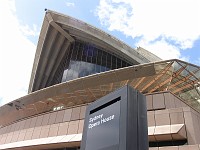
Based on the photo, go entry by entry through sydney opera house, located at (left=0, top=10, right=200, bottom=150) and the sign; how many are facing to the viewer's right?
0

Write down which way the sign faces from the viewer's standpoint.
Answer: facing the viewer and to the left of the viewer

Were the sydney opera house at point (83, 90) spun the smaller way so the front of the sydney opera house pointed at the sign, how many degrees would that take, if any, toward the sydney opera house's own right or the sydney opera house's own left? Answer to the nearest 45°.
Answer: approximately 45° to the sydney opera house's own left

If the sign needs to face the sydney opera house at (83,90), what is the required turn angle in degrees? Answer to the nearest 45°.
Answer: approximately 135° to its right
